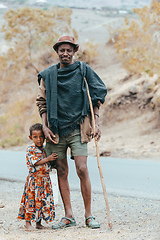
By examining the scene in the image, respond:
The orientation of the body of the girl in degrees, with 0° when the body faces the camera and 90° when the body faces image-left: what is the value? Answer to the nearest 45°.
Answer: approximately 315°

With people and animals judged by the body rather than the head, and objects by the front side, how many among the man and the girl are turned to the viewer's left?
0

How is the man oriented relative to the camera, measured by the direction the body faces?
toward the camera

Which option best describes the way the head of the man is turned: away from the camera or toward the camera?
toward the camera
